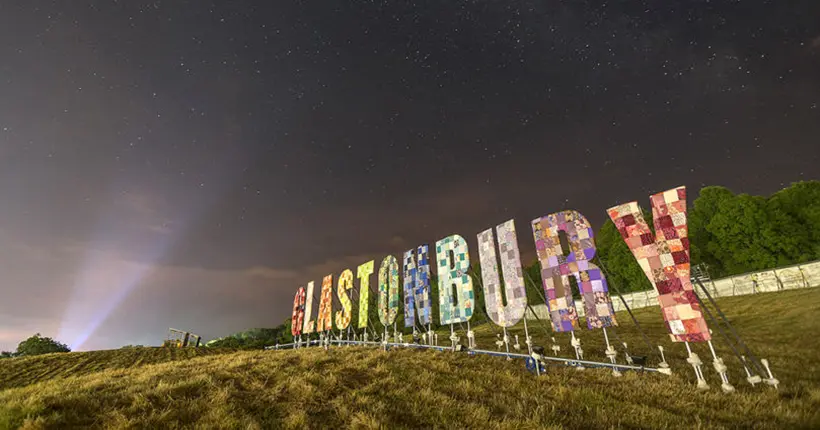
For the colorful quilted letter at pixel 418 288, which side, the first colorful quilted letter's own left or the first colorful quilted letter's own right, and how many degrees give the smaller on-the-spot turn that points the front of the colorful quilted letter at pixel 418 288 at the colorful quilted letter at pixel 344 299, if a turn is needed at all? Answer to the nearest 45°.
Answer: approximately 90° to the first colorful quilted letter's own right

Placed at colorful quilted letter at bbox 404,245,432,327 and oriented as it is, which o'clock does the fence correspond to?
The fence is roughly at 7 o'clock from the colorful quilted letter.

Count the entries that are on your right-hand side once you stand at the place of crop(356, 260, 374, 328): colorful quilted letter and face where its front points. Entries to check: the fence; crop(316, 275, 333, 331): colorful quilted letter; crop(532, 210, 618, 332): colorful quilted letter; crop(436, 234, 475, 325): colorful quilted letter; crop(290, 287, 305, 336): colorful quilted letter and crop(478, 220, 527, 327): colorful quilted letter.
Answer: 2

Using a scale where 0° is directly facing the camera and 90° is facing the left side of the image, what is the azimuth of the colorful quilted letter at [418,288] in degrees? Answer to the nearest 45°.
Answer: approximately 45°

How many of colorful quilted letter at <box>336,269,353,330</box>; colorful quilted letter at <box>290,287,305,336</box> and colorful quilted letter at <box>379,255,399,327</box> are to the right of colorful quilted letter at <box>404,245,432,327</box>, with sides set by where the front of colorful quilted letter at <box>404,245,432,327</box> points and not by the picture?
3

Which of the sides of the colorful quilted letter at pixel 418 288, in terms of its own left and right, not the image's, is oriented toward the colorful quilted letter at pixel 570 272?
left

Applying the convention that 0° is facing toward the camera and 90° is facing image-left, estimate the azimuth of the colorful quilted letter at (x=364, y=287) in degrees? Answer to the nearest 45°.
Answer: approximately 45°

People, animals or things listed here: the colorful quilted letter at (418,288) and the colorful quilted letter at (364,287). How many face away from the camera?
0

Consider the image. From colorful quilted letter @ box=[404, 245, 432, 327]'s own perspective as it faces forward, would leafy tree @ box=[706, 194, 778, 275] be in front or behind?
behind

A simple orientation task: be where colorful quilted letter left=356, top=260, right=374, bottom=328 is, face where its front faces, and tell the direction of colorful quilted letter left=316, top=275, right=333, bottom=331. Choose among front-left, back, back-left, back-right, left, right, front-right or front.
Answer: right

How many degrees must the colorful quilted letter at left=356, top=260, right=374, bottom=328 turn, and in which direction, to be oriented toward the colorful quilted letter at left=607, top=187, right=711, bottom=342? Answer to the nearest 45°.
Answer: approximately 90° to its left

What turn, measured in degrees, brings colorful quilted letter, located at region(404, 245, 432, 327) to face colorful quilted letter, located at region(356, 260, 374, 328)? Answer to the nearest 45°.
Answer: approximately 90° to its right

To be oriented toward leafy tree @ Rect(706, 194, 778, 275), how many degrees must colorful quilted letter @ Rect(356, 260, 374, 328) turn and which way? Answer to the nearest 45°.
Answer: approximately 135° to its left

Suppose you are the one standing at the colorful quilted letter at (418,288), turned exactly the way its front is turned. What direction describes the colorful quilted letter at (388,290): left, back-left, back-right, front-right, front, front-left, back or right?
right

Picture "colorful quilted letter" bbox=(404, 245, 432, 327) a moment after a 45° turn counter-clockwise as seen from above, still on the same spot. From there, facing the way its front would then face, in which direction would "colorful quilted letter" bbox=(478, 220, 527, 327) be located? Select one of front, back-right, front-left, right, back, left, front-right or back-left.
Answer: front-left

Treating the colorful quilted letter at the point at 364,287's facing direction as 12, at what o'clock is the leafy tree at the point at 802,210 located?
The leafy tree is roughly at 7 o'clock from the colorful quilted letter.
